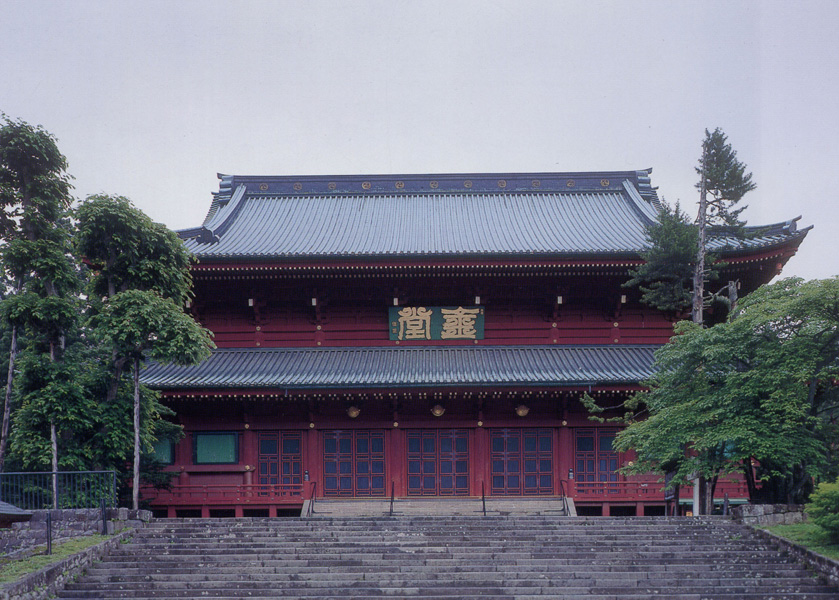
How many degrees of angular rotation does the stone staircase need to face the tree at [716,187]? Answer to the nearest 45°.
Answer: approximately 135° to its left

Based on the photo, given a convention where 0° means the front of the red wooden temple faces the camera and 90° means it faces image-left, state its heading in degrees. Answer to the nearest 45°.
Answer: approximately 0°

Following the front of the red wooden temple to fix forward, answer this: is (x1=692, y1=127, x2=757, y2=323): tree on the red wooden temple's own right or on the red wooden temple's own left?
on the red wooden temple's own left

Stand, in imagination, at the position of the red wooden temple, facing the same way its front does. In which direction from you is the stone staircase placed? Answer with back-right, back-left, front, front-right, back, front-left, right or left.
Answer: front

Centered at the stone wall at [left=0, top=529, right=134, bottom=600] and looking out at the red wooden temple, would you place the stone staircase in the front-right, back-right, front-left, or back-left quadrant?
front-right

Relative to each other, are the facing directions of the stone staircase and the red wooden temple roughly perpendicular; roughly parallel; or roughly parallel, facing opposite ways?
roughly parallel

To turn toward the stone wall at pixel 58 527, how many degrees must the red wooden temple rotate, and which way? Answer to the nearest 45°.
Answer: approximately 45° to its right

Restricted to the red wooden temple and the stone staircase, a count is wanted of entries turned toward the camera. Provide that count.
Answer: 2
